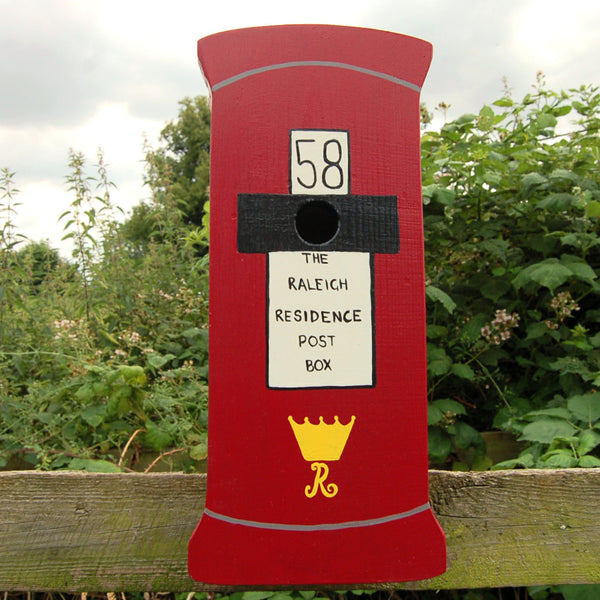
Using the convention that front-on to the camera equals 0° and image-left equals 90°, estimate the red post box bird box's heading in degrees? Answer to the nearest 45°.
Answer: approximately 0°
